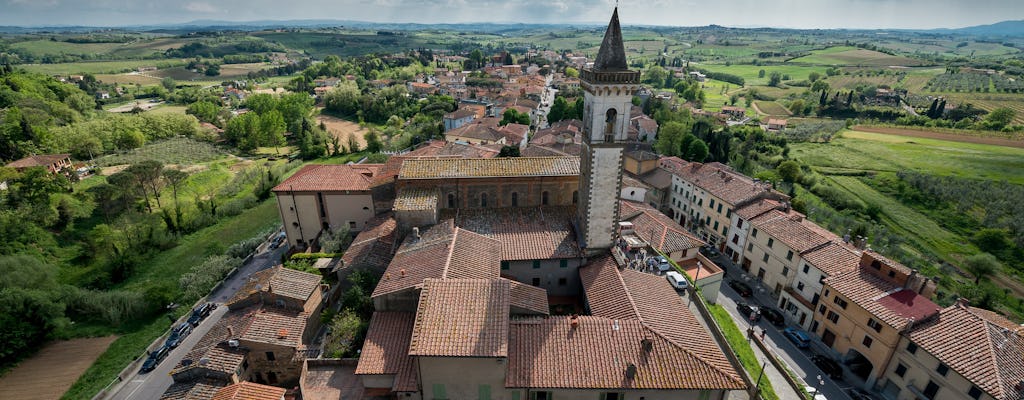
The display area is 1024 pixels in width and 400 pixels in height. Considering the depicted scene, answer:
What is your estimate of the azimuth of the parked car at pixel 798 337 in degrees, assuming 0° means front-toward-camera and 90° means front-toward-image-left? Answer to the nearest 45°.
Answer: approximately 135°

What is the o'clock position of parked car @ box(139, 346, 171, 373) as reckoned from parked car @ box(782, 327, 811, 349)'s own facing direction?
parked car @ box(139, 346, 171, 373) is roughly at 9 o'clock from parked car @ box(782, 327, 811, 349).

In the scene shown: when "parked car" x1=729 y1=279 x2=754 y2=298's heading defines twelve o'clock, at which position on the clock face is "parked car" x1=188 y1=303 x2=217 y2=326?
"parked car" x1=188 y1=303 x2=217 y2=326 is roughly at 9 o'clock from "parked car" x1=729 y1=279 x2=754 y2=298.

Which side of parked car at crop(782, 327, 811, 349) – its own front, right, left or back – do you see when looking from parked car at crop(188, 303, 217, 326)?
left

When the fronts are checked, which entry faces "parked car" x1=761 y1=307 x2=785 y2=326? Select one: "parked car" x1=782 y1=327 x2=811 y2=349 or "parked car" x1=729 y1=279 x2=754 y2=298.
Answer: "parked car" x1=782 y1=327 x2=811 y2=349

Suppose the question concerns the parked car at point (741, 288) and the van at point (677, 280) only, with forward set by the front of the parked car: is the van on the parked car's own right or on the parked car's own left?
on the parked car's own left

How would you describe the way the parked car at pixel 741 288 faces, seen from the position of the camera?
facing away from the viewer and to the left of the viewer

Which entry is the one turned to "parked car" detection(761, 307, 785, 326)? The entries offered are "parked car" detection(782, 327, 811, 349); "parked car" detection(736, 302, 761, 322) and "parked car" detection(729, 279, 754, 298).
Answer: "parked car" detection(782, 327, 811, 349)

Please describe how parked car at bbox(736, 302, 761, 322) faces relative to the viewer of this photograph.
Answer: facing away from the viewer and to the left of the viewer
